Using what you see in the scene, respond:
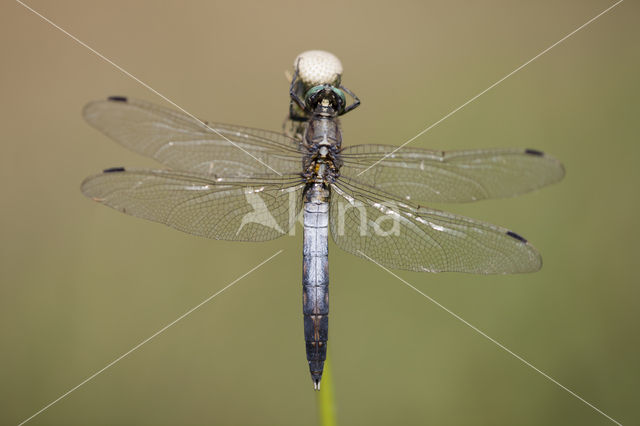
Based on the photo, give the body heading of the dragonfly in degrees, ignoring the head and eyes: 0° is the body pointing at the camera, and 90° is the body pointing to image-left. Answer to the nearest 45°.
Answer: approximately 180°
